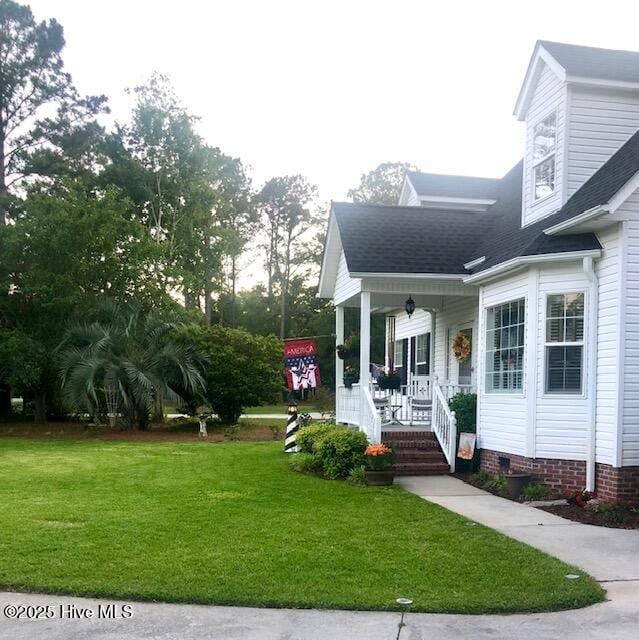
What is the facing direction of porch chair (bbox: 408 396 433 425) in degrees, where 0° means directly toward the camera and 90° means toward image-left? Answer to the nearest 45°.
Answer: approximately 0°

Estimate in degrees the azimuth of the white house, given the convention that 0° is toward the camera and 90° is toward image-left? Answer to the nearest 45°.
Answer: approximately 45°
